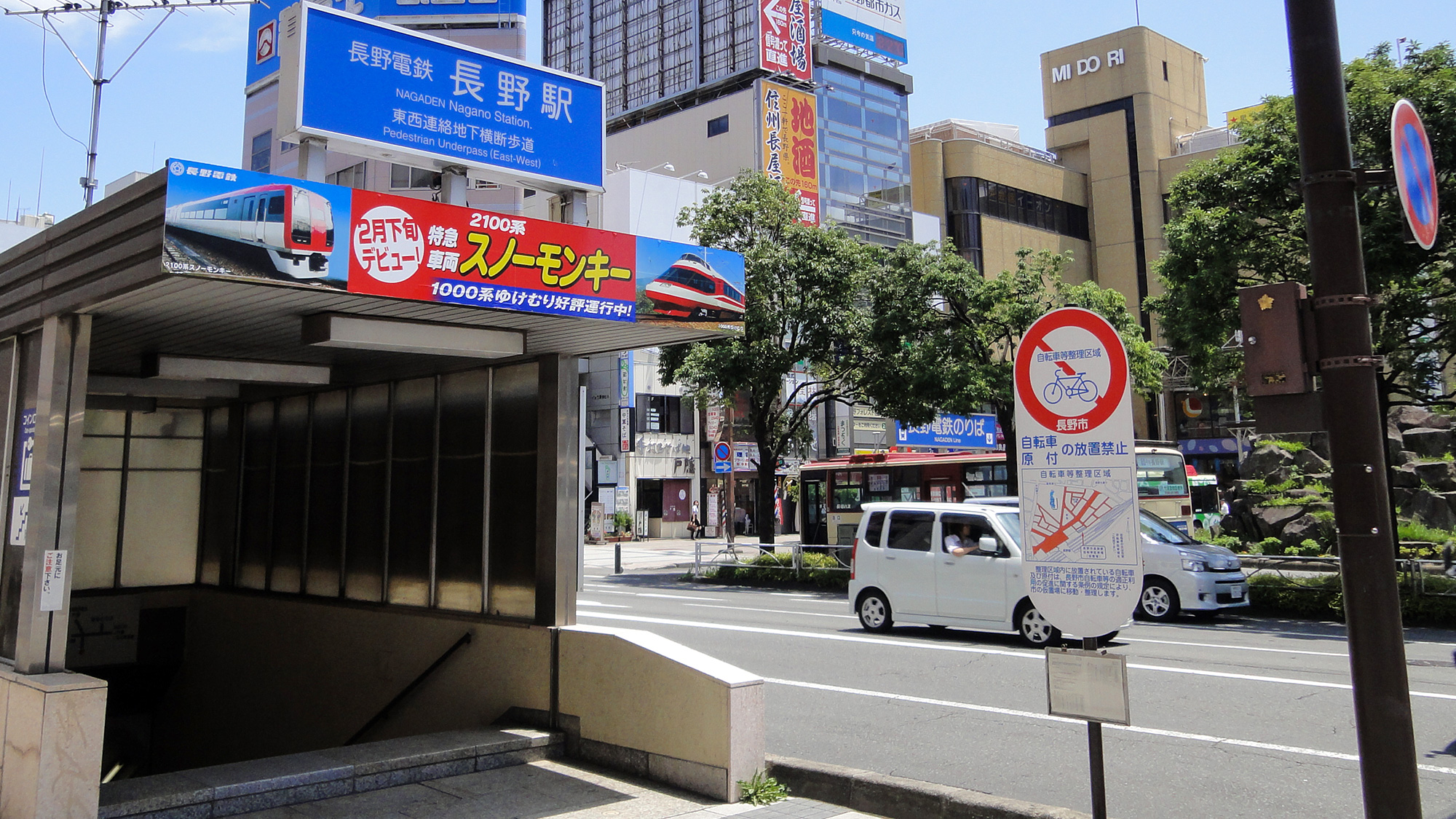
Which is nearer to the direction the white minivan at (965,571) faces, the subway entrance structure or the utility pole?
the utility pole

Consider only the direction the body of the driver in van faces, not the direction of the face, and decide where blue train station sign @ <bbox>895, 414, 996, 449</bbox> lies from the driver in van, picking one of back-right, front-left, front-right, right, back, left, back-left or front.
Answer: back-left

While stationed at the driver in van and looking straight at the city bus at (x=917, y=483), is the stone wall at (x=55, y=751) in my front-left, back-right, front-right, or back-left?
back-left

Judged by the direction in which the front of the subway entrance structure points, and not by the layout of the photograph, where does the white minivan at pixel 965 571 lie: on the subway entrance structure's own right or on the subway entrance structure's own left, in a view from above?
on the subway entrance structure's own left

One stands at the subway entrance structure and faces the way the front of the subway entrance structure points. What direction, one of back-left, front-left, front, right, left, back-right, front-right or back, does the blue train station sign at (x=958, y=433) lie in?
left

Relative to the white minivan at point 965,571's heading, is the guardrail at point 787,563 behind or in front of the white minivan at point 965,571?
behind

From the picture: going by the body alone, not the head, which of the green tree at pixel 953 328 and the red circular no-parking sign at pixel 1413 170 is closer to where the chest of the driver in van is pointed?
the red circular no-parking sign

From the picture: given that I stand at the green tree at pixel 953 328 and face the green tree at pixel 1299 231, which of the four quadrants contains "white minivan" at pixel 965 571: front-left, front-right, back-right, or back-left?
front-right

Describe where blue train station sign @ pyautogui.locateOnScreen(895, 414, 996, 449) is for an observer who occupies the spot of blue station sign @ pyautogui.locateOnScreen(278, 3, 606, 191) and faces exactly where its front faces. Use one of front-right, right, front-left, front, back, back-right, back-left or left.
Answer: left

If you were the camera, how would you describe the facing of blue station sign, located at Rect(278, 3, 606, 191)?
facing the viewer and to the right of the viewer

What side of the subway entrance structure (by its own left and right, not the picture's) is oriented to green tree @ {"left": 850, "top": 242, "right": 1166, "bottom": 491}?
left
